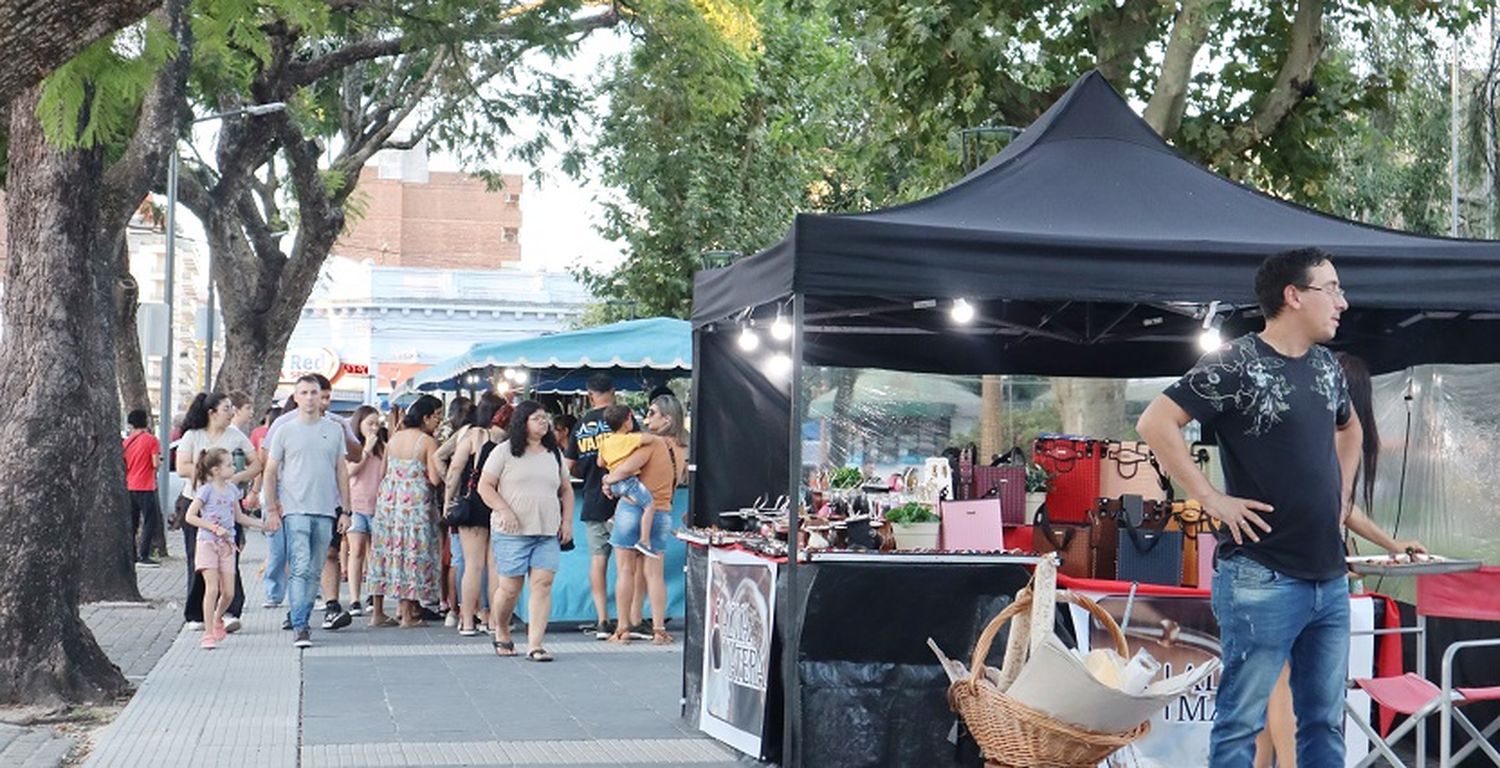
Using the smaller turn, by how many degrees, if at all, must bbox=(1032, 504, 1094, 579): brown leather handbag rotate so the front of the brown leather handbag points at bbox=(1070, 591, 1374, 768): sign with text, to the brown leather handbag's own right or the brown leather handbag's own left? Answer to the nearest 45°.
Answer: approximately 45° to the brown leather handbag's own left

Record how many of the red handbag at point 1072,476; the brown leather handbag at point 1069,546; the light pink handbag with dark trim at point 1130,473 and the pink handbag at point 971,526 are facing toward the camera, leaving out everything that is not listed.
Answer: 4

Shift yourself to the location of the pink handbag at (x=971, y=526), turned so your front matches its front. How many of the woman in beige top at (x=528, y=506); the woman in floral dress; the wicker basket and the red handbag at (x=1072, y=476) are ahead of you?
1

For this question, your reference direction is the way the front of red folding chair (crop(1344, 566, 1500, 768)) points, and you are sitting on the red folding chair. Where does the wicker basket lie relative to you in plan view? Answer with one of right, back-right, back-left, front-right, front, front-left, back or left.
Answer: front

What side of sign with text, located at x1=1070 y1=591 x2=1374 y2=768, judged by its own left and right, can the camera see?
front

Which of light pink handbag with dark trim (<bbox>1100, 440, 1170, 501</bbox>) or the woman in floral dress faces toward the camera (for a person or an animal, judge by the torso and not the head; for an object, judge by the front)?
the light pink handbag with dark trim

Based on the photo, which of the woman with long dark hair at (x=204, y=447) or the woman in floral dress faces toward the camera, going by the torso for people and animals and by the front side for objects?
the woman with long dark hair

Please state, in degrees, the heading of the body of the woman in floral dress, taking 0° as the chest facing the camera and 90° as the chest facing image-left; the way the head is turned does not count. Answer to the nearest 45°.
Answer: approximately 225°

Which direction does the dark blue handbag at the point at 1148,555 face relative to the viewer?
toward the camera

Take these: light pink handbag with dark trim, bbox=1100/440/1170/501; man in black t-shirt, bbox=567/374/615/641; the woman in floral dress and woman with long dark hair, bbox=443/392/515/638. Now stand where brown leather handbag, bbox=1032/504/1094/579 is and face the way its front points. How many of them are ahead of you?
0

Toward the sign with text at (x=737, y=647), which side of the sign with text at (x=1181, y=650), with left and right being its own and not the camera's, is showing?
right

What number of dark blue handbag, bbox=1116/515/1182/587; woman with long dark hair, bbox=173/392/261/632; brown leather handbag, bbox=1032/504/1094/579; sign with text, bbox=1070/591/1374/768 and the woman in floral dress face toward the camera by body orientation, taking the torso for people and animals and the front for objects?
4

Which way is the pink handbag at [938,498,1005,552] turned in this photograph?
toward the camera

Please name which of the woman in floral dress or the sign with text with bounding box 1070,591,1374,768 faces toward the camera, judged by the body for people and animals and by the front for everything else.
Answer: the sign with text

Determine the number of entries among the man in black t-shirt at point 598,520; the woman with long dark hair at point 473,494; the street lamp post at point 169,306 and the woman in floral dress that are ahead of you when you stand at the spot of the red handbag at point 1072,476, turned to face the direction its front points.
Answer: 0

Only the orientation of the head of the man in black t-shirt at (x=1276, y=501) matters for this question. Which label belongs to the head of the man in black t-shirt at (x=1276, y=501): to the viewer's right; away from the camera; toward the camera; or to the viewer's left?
to the viewer's right

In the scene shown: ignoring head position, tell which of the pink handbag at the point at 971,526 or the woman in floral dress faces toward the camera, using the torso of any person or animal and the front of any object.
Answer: the pink handbag

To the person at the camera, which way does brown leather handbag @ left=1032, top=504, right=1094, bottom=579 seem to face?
facing the viewer

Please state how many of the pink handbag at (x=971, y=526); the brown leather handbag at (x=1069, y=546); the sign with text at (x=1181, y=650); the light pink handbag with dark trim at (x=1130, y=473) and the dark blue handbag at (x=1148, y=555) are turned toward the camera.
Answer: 5
